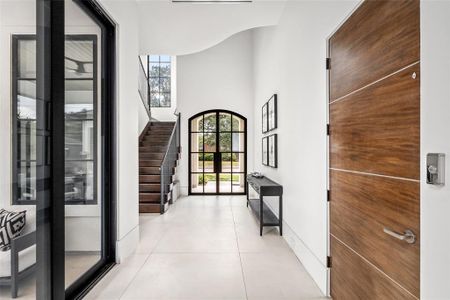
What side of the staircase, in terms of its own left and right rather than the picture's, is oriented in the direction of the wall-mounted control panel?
front

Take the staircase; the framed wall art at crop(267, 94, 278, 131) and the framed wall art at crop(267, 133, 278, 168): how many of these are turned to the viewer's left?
2

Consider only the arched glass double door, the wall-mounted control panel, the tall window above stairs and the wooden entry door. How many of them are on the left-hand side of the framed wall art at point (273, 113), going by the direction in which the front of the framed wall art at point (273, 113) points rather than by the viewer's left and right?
2

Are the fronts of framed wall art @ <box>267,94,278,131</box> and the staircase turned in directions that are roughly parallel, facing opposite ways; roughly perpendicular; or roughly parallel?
roughly perpendicular

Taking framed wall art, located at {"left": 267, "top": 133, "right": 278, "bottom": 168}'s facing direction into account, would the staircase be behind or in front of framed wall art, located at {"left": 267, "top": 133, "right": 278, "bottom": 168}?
in front

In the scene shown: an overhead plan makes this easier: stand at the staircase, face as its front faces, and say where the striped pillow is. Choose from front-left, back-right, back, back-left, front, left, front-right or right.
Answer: front

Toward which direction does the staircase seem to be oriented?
toward the camera

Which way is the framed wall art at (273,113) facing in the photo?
to the viewer's left

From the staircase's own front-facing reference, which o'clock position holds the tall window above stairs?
The tall window above stairs is roughly at 6 o'clock from the staircase.

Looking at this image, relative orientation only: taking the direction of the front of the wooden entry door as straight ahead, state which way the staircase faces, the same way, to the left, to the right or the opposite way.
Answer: to the left

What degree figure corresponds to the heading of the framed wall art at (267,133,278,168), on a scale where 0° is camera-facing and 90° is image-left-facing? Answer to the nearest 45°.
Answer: approximately 90°

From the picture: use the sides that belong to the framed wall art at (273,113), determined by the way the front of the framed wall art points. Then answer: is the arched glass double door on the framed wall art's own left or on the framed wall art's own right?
on the framed wall art's own right

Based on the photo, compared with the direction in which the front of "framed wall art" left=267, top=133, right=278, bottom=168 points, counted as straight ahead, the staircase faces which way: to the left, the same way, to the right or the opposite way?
to the left

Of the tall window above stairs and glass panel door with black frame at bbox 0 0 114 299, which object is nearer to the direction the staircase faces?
the glass panel door with black frame

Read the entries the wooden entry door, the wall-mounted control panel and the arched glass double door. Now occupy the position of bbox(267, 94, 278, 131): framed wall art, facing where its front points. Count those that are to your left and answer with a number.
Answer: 2

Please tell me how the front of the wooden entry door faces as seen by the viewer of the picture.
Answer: facing the viewer and to the left of the viewer

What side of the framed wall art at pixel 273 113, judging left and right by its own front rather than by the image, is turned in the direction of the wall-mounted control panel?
left

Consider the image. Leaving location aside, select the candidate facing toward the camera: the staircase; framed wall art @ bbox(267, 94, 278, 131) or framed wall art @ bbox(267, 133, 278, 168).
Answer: the staircase
